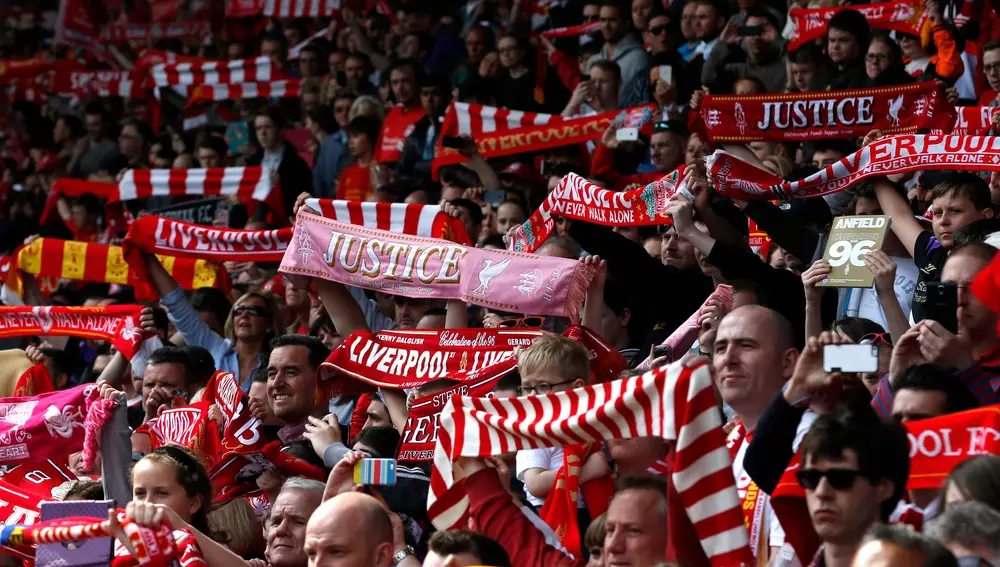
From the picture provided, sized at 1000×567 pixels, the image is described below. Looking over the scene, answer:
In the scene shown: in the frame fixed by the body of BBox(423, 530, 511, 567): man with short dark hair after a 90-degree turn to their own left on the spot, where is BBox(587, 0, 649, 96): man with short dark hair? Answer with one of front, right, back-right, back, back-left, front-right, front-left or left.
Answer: back-left

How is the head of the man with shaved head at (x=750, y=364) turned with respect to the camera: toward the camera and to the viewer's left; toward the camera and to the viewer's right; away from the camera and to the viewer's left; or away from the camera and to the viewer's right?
toward the camera and to the viewer's left

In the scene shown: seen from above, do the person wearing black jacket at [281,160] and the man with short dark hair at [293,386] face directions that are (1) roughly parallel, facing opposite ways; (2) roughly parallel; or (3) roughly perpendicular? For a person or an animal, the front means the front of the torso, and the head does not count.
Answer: roughly parallel

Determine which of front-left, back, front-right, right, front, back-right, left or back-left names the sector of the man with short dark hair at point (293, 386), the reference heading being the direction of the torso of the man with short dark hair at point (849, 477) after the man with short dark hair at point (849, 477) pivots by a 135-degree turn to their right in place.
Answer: front-left

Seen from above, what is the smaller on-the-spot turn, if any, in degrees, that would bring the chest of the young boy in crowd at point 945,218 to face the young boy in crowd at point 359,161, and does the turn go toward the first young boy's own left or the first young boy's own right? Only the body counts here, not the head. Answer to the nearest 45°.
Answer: approximately 90° to the first young boy's own right

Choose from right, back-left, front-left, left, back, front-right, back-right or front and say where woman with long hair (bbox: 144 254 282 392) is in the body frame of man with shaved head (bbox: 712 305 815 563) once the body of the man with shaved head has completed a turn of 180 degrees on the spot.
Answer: left

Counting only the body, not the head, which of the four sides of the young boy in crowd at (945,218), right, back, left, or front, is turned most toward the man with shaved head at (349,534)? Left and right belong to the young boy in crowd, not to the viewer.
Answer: front

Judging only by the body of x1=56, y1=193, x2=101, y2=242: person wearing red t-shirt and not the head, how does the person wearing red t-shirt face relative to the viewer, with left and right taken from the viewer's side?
facing the viewer and to the left of the viewer

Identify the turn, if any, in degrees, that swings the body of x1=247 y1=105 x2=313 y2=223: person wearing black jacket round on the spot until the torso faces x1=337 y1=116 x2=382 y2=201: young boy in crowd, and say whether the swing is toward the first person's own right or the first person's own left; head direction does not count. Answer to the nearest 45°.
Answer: approximately 90° to the first person's own left

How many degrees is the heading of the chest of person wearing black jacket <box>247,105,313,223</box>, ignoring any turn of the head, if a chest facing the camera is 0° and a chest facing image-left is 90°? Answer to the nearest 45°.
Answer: approximately 45°

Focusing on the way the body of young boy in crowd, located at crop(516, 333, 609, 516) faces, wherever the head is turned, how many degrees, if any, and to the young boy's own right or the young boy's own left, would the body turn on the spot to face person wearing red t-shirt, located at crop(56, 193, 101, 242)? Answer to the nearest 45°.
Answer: approximately 90° to the young boy's own right

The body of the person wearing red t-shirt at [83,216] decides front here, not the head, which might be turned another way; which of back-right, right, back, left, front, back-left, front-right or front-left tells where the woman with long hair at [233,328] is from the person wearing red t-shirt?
front-left

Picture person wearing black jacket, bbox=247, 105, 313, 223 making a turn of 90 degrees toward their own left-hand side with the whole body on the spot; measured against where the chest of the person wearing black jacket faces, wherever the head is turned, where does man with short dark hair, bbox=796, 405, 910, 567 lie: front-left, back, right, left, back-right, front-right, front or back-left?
front-right

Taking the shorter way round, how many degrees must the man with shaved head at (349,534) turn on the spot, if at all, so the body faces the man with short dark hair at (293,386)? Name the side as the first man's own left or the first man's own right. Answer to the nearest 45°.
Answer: approximately 135° to the first man's own right
